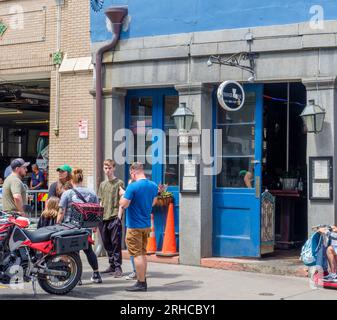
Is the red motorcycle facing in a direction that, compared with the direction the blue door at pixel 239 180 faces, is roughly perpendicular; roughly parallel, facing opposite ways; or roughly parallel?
roughly perpendicular

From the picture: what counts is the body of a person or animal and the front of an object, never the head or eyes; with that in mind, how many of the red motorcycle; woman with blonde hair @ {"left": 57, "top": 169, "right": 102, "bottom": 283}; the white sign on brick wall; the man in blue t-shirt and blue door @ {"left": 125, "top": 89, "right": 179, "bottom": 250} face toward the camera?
2

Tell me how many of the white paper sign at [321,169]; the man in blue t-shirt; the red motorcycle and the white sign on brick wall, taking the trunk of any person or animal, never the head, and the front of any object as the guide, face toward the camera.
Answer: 2

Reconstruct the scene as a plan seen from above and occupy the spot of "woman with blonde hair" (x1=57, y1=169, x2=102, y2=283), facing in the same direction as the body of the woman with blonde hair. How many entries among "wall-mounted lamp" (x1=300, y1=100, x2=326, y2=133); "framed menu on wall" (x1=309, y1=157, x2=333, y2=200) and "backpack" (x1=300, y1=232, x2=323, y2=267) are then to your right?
3

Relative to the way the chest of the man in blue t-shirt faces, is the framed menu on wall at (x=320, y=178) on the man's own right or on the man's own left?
on the man's own right

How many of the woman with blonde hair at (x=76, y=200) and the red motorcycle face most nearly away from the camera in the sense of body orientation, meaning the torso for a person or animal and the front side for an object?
1

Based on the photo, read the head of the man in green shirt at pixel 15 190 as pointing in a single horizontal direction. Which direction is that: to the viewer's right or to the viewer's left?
to the viewer's right

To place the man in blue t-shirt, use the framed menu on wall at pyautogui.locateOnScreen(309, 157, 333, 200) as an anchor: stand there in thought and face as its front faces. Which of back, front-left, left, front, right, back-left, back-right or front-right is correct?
front-right

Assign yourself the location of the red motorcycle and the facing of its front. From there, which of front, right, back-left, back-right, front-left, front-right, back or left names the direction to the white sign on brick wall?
right

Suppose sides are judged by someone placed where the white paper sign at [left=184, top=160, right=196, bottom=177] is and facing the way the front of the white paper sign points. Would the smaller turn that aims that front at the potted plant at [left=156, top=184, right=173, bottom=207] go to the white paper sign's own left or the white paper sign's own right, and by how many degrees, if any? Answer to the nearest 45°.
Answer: approximately 135° to the white paper sign's own right

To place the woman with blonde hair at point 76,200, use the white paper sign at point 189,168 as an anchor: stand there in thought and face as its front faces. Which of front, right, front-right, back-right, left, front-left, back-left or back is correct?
front-right

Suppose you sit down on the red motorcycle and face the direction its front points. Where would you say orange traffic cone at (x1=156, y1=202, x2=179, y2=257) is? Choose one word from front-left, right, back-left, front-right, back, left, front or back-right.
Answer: back-right

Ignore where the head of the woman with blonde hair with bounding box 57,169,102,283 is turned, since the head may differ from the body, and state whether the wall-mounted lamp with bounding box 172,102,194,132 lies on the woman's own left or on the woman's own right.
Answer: on the woman's own right

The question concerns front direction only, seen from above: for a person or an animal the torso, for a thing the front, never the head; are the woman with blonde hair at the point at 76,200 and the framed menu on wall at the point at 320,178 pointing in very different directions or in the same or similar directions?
very different directions

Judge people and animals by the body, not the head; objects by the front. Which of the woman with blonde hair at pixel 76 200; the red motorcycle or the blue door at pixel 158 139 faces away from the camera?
the woman with blonde hair

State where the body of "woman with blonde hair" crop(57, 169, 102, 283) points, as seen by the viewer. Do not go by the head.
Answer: away from the camera

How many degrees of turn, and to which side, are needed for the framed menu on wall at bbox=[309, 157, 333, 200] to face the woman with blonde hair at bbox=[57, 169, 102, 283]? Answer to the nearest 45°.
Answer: approximately 45° to its right

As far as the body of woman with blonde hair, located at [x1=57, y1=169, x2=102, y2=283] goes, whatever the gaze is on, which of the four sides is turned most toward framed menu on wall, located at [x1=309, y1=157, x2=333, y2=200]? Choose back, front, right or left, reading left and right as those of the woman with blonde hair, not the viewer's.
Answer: right
